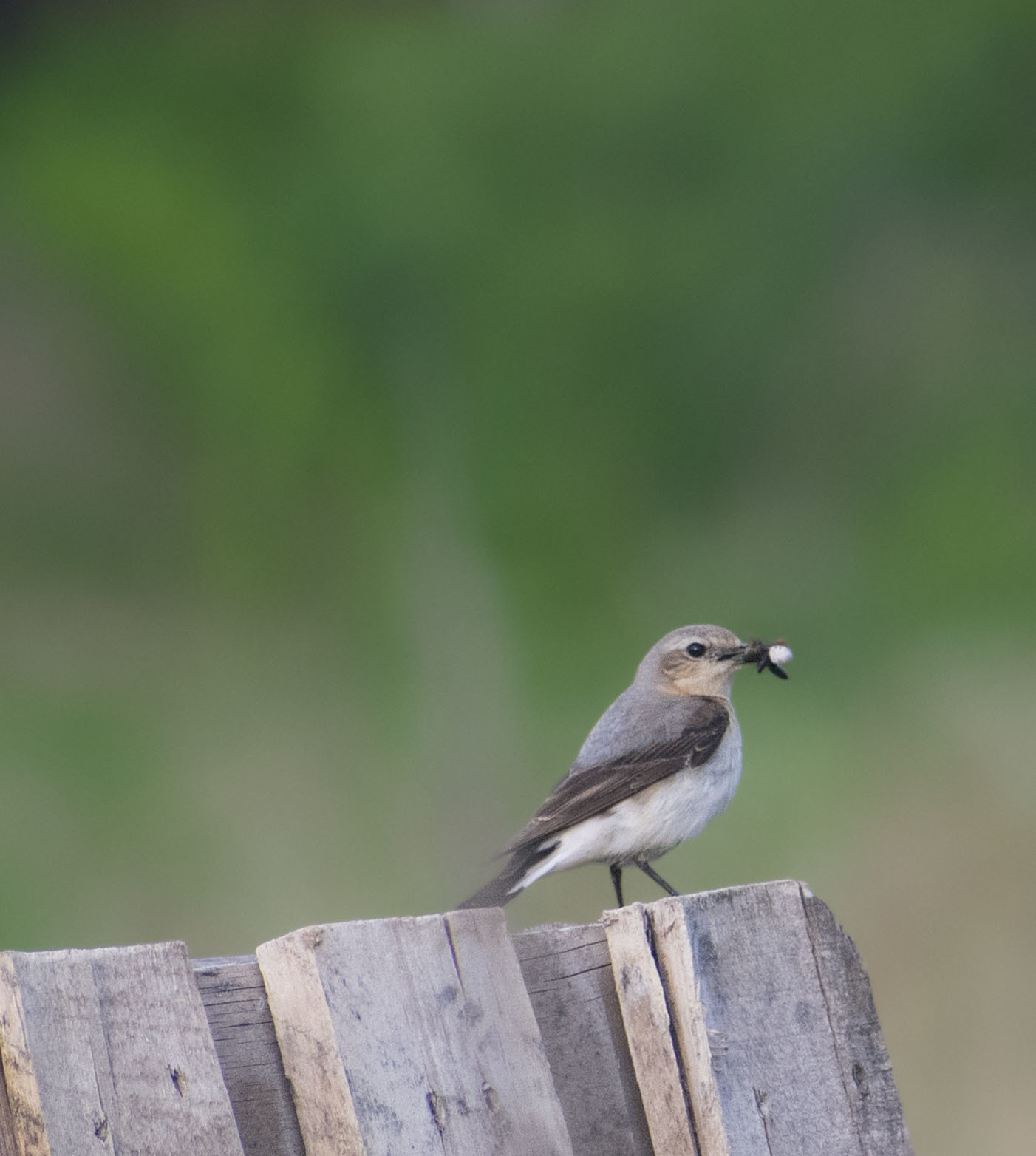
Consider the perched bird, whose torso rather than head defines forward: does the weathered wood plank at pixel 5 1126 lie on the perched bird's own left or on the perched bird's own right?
on the perched bird's own right

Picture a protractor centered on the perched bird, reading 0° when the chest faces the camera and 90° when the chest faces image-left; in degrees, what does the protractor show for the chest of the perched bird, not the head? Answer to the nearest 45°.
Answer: approximately 270°

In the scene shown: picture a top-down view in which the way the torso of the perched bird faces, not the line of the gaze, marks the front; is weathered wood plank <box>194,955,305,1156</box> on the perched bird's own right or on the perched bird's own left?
on the perched bird's own right
